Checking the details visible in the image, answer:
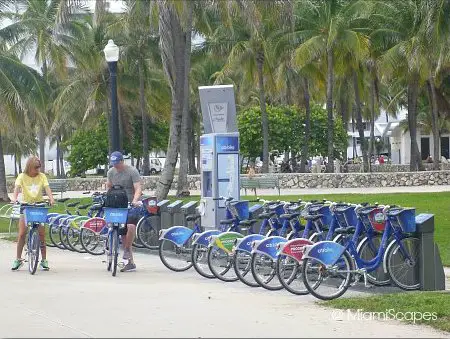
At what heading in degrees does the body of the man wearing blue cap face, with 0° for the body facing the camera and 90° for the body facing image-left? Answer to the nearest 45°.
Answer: approximately 45°

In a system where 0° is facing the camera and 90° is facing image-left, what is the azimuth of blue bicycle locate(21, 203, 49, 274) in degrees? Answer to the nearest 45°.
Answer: approximately 0°

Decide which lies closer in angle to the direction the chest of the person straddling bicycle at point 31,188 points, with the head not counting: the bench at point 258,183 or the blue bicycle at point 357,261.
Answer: the blue bicycle

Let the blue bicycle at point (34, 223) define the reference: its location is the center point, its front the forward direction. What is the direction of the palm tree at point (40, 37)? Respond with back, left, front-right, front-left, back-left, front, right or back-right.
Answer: back

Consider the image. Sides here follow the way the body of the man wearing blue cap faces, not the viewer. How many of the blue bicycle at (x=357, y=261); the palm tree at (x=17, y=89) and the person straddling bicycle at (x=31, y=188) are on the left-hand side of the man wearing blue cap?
1

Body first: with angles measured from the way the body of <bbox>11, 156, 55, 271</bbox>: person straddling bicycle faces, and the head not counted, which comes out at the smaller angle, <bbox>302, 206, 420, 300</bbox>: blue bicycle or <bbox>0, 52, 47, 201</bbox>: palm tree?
the blue bicycle

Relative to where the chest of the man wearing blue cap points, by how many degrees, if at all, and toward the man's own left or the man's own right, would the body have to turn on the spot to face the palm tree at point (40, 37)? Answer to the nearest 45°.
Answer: approximately 135° to the man's own right

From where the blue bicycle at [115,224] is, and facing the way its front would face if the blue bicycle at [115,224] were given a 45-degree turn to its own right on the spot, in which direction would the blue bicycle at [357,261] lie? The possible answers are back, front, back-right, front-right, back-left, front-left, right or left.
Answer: left

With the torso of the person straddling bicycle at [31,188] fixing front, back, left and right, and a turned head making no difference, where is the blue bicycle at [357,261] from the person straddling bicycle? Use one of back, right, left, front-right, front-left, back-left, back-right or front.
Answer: front-left

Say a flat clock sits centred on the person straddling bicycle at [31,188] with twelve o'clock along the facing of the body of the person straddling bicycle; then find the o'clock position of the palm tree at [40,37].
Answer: The palm tree is roughly at 6 o'clock from the person straddling bicycle.

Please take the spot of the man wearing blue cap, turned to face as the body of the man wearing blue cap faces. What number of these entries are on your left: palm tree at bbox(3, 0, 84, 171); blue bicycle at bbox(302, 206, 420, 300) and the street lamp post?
1
